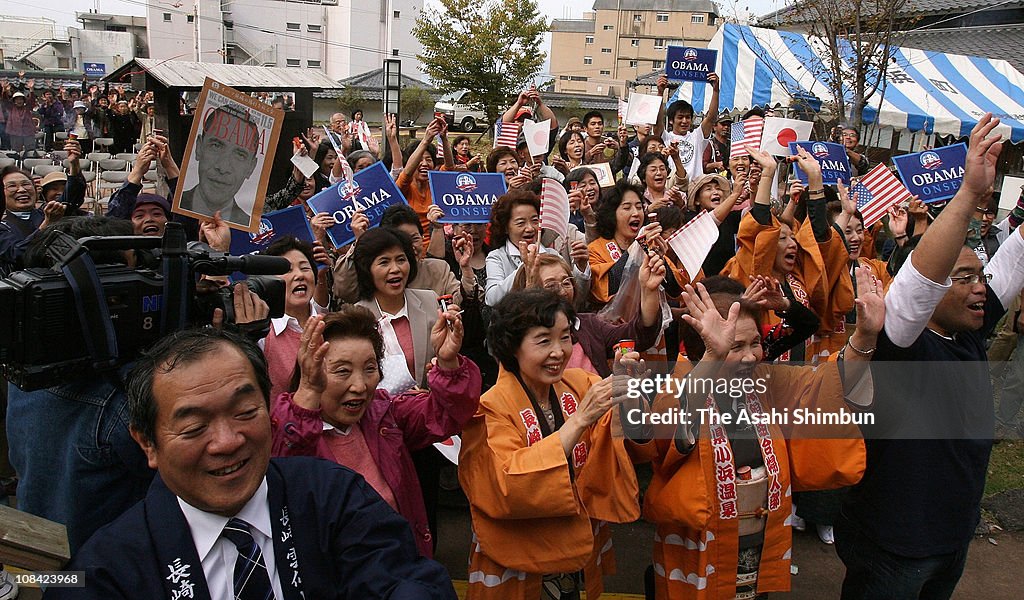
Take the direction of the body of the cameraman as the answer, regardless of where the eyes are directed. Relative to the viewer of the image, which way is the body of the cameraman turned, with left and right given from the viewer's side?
facing away from the viewer and to the right of the viewer

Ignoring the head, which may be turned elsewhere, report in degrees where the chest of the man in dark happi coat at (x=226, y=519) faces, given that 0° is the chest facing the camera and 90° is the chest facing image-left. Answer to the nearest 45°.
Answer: approximately 0°

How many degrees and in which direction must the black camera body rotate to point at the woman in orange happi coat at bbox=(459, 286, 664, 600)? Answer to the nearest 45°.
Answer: approximately 45° to its right

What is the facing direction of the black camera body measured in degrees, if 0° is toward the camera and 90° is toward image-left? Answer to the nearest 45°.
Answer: approximately 225°

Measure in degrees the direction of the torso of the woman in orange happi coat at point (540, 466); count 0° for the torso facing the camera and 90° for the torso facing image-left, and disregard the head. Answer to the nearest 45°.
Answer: approximately 315°

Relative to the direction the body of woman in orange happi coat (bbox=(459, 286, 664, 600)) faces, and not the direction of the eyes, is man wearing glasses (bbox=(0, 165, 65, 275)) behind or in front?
behind
